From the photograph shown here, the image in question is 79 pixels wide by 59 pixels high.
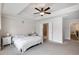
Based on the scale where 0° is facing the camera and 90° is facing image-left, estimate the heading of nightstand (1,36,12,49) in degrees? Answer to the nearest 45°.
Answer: approximately 315°
